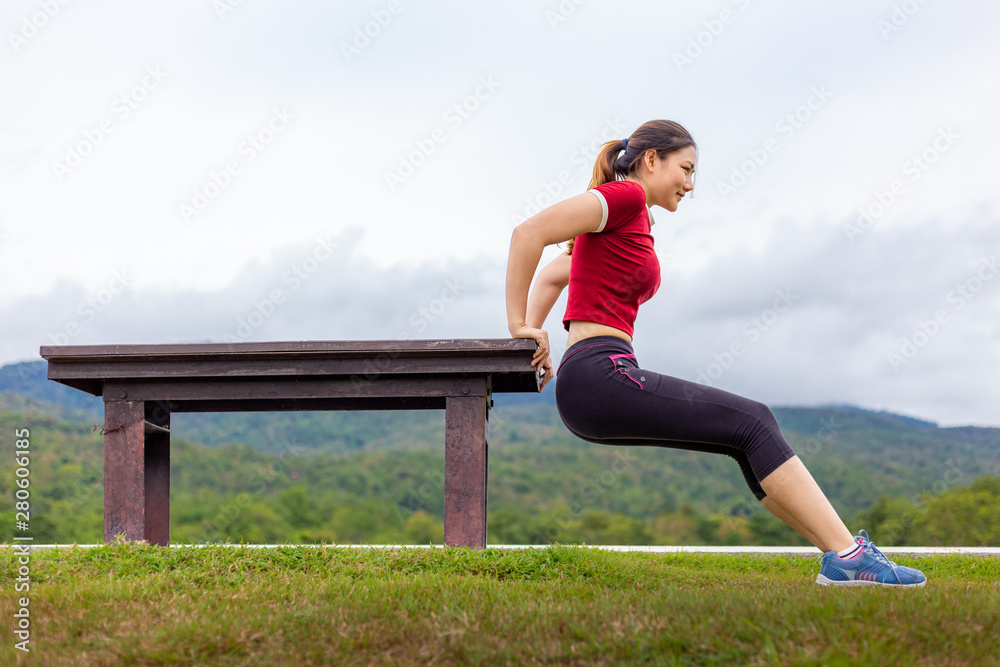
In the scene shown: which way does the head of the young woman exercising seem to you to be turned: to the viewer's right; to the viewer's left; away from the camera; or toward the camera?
to the viewer's right

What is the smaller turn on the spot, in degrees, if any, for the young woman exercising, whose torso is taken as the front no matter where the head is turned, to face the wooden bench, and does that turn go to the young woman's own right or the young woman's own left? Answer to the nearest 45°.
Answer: approximately 135° to the young woman's own left

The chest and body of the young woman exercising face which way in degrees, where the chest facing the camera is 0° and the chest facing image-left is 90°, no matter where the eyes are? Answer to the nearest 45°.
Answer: approximately 270°
